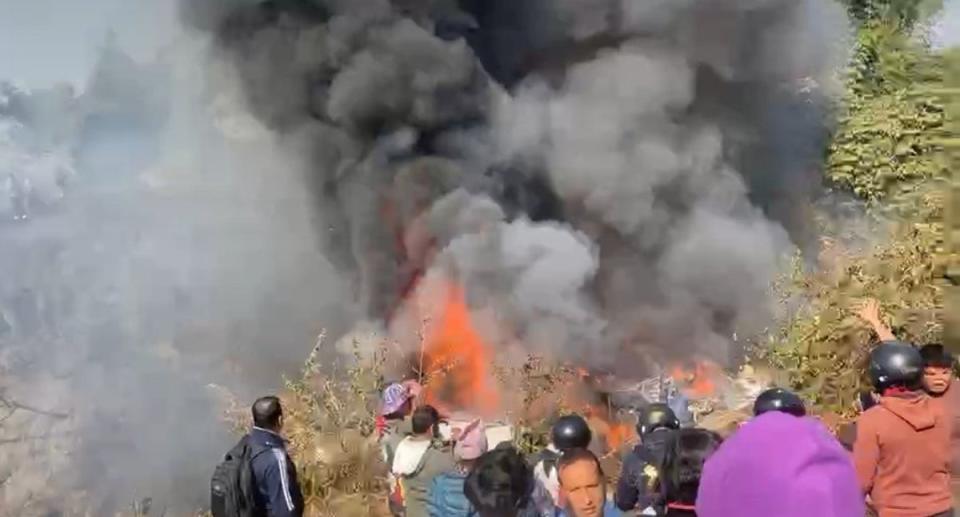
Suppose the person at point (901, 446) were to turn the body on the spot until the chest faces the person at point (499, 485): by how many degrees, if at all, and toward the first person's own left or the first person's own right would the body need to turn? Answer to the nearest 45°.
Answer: approximately 90° to the first person's own left

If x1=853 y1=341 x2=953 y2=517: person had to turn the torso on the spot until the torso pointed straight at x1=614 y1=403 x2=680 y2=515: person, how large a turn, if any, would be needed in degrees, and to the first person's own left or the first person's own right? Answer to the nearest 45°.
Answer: approximately 45° to the first person's own left

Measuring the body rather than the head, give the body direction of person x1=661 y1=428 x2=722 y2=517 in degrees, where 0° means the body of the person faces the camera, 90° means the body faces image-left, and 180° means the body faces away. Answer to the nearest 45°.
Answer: approximately 180°

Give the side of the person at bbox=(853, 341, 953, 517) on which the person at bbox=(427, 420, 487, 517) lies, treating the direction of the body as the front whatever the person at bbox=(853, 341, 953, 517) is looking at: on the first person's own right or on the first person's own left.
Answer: on the first person's own left

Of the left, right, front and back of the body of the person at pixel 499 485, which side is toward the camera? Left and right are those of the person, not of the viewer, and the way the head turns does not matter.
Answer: back

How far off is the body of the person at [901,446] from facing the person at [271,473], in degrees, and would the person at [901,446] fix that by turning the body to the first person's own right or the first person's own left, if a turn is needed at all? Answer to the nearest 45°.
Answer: approximately 90° to the first person's own left

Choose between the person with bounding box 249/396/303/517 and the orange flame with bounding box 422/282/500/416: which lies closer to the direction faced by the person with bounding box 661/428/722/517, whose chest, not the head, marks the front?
the orange flame

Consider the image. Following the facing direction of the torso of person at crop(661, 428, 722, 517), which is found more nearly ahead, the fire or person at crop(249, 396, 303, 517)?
the fire

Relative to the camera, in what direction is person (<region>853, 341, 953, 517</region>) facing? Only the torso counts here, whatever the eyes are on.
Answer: away from the camera

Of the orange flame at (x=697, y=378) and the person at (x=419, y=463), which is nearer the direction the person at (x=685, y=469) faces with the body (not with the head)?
the orange flame

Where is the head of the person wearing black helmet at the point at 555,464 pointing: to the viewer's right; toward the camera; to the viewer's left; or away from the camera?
away from the camera

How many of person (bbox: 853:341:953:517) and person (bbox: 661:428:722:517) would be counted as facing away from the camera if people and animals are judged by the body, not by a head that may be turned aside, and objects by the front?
2

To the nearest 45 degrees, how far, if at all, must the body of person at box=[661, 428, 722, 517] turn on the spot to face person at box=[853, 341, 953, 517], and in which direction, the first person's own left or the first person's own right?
approximately 45° to the first person's own right
